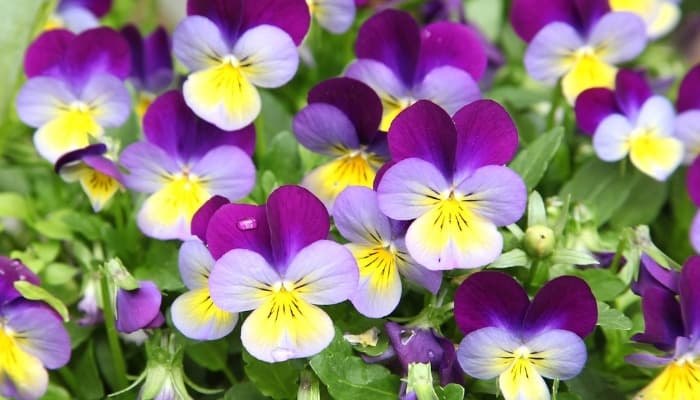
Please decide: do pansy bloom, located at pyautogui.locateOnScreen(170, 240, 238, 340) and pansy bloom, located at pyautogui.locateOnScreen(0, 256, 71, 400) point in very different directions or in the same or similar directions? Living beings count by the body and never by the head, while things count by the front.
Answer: same or similar directions

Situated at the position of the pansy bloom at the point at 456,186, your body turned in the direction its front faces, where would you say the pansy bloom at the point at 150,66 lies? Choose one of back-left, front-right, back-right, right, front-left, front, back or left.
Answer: back-right

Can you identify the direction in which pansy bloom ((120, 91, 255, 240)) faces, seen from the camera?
facing the viewer

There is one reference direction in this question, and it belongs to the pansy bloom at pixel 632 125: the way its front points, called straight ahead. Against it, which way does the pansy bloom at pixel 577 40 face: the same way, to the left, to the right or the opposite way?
the same way

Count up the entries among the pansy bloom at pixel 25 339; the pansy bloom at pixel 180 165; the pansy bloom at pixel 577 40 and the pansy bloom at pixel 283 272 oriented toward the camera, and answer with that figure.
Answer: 4

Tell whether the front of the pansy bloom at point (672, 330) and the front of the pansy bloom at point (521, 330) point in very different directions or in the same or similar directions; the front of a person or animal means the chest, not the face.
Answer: same or similar directions

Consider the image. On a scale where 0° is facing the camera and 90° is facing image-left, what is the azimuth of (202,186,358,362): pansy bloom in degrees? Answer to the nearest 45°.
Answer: approximately 0°

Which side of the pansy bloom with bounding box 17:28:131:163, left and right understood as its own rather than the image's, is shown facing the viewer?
front

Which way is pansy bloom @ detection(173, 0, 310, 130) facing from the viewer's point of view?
toward the camera

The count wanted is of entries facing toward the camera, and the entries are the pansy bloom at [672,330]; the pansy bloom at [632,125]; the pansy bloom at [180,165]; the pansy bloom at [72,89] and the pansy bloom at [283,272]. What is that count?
5

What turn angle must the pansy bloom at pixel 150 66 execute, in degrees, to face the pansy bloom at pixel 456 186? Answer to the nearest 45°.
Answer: approximately 90° to its left

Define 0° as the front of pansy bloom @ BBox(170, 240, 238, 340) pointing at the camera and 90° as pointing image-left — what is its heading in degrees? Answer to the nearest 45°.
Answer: approximately 0°
